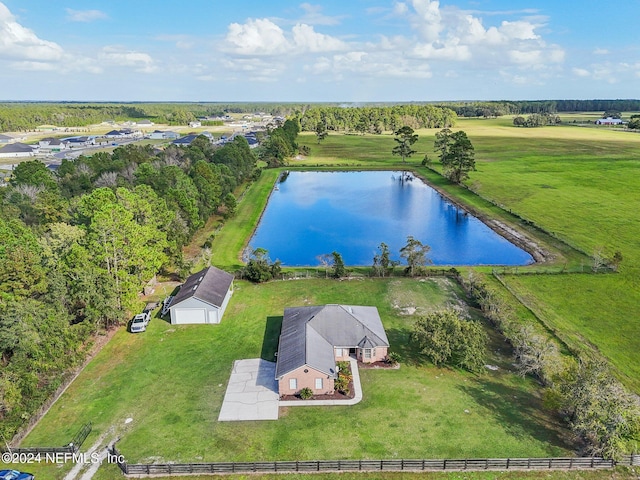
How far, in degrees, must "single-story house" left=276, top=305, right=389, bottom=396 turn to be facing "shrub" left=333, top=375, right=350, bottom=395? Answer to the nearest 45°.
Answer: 0° — it already faces it

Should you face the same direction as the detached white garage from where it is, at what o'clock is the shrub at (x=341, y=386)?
The shrub is roughly at 11 o'clock from the detached white garage.

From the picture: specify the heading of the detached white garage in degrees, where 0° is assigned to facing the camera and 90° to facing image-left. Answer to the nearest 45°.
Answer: approximately 0°

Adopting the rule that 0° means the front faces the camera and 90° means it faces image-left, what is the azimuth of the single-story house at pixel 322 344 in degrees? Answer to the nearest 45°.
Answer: approximately 0°

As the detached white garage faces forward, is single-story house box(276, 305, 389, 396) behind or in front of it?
in front

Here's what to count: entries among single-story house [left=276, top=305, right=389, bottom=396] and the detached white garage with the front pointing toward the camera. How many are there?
2

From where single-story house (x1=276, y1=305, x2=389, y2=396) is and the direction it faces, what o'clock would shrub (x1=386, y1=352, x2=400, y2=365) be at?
The shrub is roughly at 9 o'clock from the single-story house.
